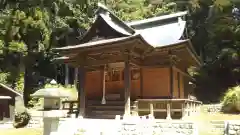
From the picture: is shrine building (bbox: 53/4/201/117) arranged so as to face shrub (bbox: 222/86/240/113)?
no

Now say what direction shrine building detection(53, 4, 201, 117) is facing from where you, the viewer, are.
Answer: facing the viewer and to the left of the viewer

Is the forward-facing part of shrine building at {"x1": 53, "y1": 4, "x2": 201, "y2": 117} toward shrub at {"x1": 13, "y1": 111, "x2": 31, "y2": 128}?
no
